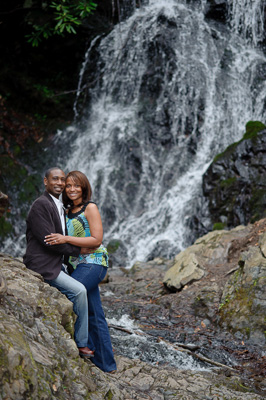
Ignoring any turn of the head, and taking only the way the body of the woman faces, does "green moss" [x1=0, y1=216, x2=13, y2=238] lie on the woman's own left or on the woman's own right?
on the woman's own right

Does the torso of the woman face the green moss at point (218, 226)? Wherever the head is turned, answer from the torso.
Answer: no

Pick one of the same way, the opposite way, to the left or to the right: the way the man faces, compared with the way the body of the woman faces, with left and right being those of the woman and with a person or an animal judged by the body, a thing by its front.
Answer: to the left

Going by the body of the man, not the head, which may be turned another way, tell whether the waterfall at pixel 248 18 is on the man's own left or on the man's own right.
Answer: on the man's own left

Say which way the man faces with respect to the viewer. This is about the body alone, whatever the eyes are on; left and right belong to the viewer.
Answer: facing the viewer and to the right of the viewer

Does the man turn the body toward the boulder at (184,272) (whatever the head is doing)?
no

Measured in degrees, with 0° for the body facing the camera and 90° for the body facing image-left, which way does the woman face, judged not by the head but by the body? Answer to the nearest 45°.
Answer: approximately 45°

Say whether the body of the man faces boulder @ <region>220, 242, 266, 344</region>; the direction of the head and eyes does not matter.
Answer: no

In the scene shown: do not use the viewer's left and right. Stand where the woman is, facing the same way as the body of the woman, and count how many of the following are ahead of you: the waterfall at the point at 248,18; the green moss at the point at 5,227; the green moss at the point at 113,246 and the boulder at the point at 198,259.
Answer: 0

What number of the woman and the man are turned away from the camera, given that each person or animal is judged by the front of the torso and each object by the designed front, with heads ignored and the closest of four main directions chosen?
0
